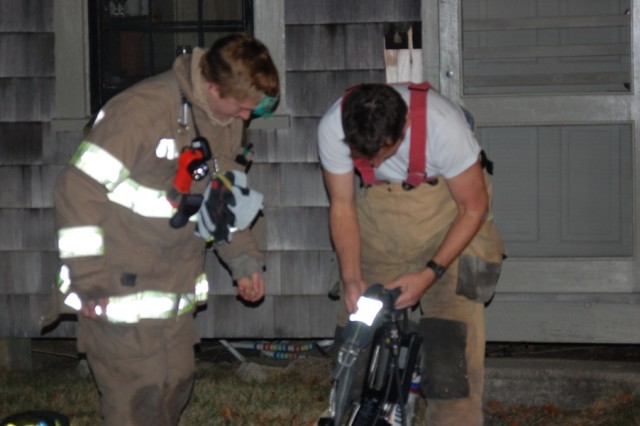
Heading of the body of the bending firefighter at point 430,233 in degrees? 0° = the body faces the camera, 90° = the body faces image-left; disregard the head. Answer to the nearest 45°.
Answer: approximately 45°

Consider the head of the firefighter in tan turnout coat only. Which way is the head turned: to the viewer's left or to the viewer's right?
to the viewer's right

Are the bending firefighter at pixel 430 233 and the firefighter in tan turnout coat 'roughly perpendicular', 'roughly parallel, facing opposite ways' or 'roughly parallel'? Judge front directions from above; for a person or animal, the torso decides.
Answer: roughly perpendicular

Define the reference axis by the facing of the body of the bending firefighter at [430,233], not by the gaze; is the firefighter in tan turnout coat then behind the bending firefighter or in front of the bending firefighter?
in front

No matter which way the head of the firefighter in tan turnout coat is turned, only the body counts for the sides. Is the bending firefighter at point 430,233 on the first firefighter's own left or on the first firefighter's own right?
on the first firefighter's own left
